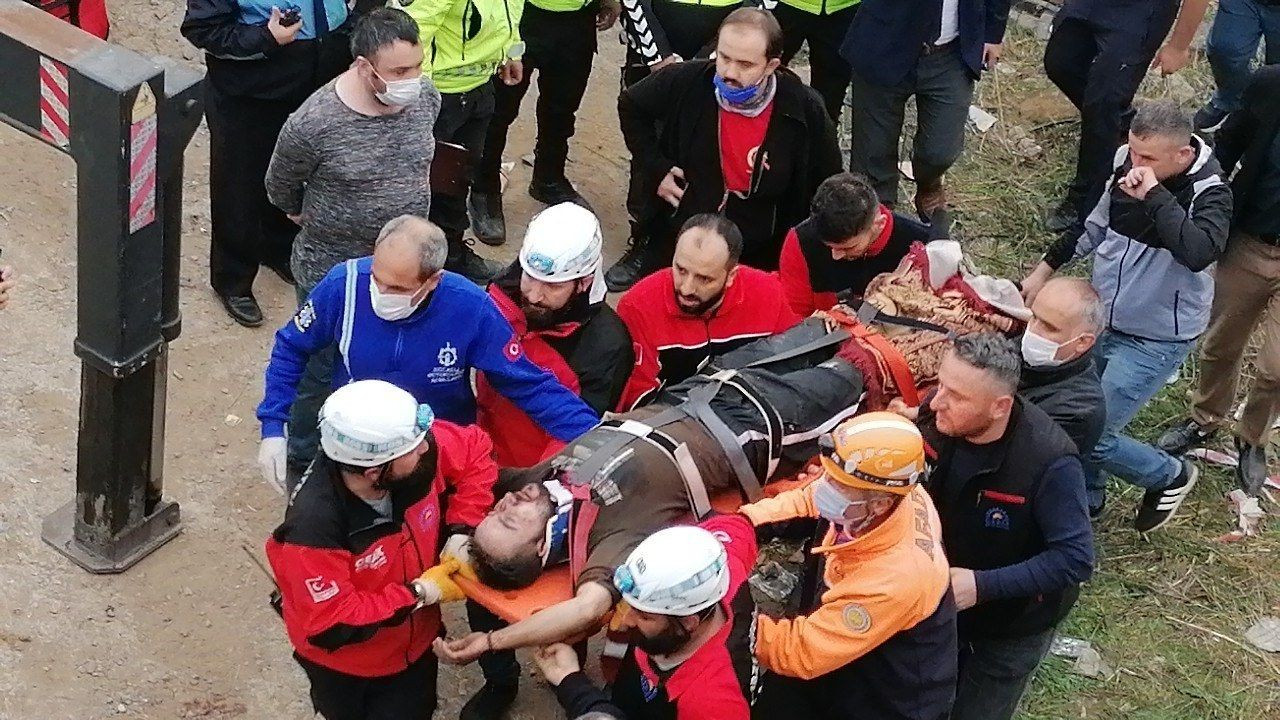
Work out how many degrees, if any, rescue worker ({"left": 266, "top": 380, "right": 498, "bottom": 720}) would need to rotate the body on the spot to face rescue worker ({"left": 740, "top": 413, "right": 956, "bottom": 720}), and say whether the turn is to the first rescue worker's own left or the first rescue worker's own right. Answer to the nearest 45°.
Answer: approximately 45° to the first rescue worker's own left

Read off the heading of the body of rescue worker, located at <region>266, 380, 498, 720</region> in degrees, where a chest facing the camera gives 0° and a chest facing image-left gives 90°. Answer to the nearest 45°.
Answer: approximately 315°

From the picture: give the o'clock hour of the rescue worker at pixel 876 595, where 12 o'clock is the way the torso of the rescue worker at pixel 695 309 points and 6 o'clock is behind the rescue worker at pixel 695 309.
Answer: the rescue worker at pixel 876 595 is roughly at 11 o'clock from the rescue worker at pixel 695 309.

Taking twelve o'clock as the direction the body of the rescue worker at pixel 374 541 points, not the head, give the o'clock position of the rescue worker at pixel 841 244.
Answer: the rescue worker at pixel 841 244 is roughly at 9 o'clock from the rescue worker at pixel 374 541.

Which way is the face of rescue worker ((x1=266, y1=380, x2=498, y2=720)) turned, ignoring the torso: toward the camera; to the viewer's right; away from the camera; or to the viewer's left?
to the viewer's right
